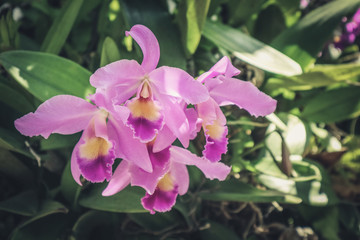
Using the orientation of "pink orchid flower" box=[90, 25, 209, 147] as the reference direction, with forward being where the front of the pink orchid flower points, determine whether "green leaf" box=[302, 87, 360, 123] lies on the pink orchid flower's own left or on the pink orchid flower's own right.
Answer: on the pink orchid flower's own left

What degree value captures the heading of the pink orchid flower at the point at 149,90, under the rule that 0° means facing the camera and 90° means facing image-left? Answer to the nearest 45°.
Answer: approximately 0°
